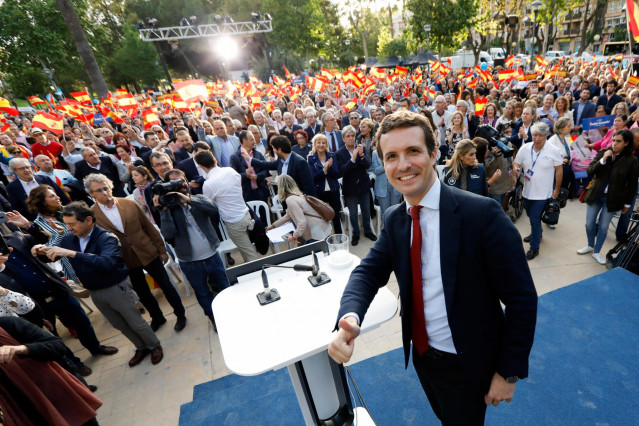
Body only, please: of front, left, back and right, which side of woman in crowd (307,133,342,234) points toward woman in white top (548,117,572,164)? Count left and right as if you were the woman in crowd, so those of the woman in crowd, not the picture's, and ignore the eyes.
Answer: left

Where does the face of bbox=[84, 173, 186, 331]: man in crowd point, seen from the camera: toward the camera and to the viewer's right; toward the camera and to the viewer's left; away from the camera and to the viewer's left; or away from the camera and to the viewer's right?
toward the camera and to the viewer's right

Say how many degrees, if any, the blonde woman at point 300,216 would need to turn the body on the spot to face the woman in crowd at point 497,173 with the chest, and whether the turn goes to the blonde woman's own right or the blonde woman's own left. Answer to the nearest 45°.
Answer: approximately 180°

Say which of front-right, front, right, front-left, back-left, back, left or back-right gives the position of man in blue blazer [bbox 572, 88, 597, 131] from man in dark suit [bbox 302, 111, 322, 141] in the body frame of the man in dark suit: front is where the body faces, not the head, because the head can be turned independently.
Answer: left

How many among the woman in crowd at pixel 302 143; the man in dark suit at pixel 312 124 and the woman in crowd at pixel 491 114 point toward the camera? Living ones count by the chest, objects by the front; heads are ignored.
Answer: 3

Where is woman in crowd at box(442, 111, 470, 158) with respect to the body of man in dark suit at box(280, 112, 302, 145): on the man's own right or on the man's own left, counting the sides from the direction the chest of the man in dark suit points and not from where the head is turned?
on the man's own left

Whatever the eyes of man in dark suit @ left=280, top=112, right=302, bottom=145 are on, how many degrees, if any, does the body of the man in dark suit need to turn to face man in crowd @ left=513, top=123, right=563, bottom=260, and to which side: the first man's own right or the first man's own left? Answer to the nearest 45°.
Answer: approximately 45° to the first man's own left
